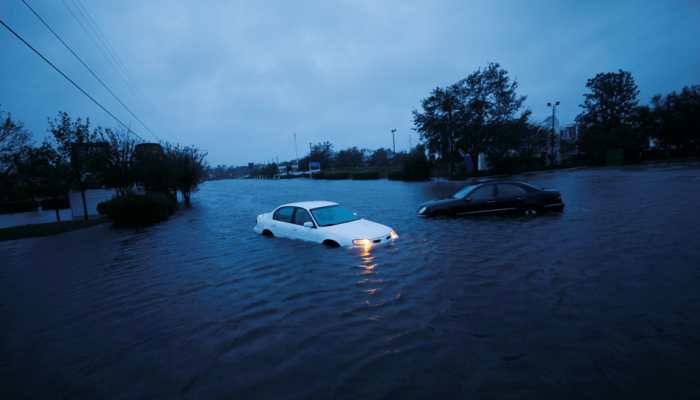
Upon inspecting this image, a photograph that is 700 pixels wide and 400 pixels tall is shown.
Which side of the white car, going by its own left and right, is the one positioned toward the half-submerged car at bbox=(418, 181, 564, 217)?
left

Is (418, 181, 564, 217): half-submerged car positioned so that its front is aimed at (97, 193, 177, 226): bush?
yes

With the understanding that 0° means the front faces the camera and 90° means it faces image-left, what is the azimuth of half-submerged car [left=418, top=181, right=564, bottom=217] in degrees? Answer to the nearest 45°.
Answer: approximately 90°

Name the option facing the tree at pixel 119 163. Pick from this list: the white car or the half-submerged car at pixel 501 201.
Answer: the half-submerged car

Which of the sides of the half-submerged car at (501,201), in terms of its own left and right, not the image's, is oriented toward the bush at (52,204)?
front

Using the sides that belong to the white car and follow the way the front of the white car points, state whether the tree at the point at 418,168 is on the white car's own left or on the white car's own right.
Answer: on the white car's own left

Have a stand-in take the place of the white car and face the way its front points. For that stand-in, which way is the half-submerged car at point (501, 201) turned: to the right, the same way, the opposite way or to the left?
the opposite way

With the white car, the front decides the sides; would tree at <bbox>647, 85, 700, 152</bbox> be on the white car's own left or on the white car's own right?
on the white car's own left

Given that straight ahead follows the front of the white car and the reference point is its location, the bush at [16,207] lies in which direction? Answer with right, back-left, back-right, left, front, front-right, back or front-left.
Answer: back

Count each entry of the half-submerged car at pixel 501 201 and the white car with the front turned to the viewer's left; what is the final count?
1

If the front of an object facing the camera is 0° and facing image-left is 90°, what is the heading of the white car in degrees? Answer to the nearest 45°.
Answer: approximately 315°

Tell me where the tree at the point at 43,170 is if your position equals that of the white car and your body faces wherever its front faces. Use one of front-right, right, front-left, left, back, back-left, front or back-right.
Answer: back

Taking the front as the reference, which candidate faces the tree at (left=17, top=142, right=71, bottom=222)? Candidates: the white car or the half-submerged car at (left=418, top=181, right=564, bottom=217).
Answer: the half-submerged car

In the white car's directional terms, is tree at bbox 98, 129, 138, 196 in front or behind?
behind
